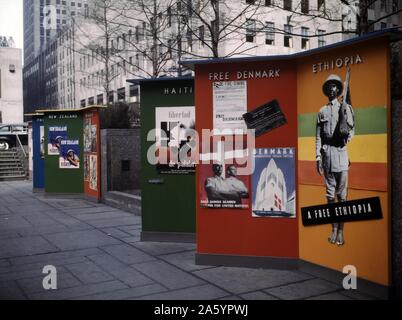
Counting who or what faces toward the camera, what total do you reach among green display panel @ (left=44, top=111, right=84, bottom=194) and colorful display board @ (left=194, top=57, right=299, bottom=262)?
2

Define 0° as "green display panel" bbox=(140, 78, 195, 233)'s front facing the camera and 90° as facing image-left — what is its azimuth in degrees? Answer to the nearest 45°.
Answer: approximately 0°

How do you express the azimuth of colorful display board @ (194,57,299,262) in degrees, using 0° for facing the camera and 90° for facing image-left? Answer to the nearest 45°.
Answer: approximately 0°

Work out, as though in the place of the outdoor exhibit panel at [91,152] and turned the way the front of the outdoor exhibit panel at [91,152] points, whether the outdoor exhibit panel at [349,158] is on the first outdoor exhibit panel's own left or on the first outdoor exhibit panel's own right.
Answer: on the first outdoor exhibit panel's own left

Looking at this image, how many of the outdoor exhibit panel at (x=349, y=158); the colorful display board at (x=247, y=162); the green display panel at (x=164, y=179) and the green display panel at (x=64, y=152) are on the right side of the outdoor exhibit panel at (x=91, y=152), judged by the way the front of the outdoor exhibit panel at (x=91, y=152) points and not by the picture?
1

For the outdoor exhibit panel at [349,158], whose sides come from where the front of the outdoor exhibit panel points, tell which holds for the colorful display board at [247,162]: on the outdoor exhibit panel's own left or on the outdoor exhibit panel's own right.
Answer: on the outdoor exhibit panel's own right

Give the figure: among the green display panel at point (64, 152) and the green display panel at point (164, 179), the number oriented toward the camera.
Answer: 2

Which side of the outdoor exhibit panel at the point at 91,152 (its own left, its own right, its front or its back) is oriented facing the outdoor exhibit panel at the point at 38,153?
right
